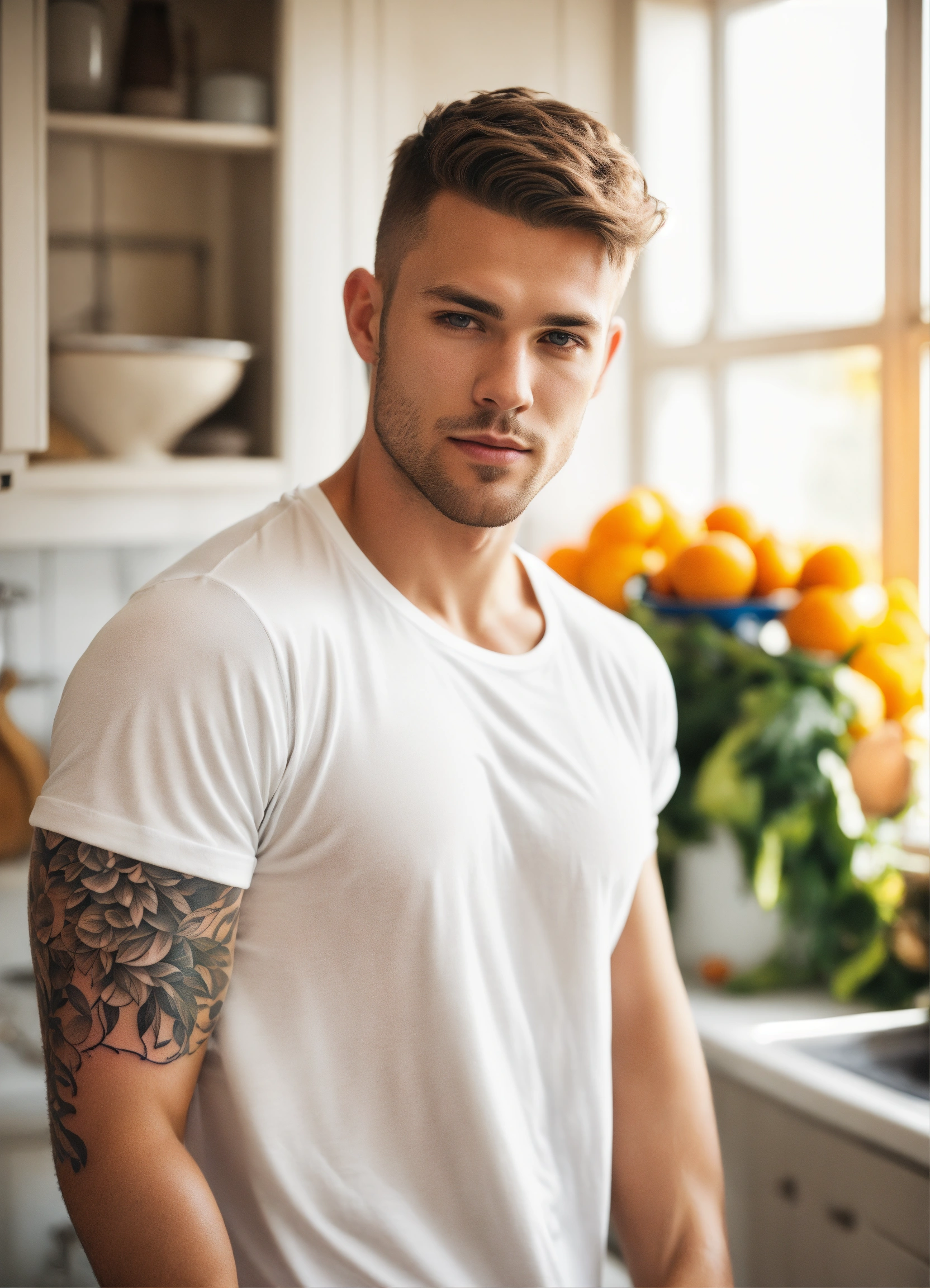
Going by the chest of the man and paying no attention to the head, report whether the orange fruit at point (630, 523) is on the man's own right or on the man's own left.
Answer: on the man's own left

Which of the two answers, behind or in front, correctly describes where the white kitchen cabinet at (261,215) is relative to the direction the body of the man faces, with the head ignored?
behind

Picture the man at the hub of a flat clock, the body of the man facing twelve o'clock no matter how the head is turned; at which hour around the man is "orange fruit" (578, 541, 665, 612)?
The orange fruit is roughly at 8 o'clock from the man.

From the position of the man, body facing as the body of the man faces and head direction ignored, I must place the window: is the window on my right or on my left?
on my left

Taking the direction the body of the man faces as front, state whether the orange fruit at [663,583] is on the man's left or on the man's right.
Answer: on the man's left

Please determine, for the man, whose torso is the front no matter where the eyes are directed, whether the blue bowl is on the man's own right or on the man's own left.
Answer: on the man's own left

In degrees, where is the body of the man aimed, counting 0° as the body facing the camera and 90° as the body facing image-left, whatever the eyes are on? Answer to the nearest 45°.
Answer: approximately 315°
